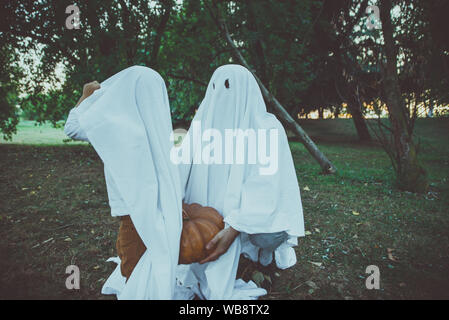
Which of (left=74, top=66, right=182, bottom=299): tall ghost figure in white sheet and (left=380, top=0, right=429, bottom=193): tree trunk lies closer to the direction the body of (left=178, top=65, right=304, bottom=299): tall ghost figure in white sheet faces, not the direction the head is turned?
the tall ghost figure in white sheet

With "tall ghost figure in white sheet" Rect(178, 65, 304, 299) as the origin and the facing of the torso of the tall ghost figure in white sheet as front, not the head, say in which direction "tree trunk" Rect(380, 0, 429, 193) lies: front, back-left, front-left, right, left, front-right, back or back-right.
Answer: back

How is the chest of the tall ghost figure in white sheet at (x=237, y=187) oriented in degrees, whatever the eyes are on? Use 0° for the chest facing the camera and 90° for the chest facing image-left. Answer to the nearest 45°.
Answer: approximately 45°
